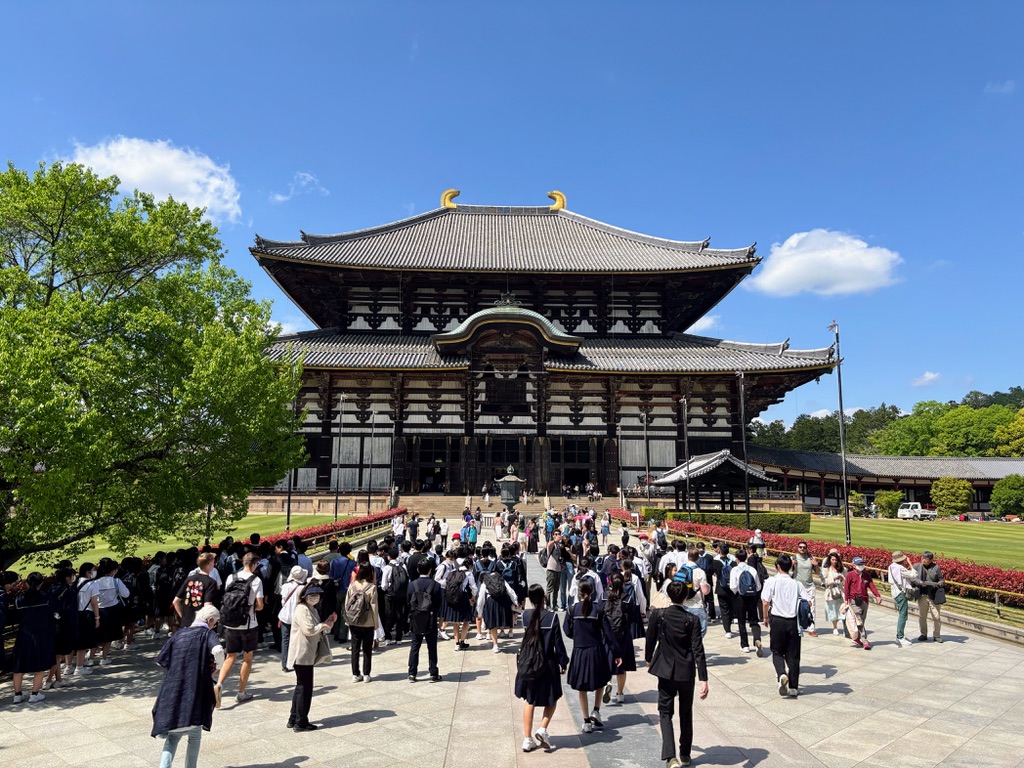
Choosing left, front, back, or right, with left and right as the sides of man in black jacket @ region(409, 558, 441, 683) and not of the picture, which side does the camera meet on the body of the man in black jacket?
back

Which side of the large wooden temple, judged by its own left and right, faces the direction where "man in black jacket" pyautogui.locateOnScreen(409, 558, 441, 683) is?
front

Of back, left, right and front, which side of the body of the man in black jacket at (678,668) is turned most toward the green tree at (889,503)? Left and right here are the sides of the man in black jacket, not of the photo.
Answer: front

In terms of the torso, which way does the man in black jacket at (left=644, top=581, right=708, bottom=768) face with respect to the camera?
away from the camera

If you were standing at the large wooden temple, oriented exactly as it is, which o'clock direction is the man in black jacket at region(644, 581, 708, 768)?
The man in black jacket is roughly at 12 o'clock from the large wooden temple.

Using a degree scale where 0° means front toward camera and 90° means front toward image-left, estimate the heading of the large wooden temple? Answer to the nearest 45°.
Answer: approximately 0°

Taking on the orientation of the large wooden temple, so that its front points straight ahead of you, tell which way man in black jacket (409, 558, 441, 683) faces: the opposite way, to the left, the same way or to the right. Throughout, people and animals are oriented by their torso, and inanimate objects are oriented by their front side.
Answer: the opposite way

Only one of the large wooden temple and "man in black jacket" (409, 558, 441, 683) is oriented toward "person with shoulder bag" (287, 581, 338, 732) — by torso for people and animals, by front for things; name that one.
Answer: the large wooden temple

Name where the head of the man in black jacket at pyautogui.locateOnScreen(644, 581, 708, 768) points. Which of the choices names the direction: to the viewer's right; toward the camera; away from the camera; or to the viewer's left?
away from the camera

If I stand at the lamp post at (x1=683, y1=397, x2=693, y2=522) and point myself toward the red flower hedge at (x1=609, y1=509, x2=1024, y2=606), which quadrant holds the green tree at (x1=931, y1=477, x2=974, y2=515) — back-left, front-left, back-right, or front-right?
back-left
